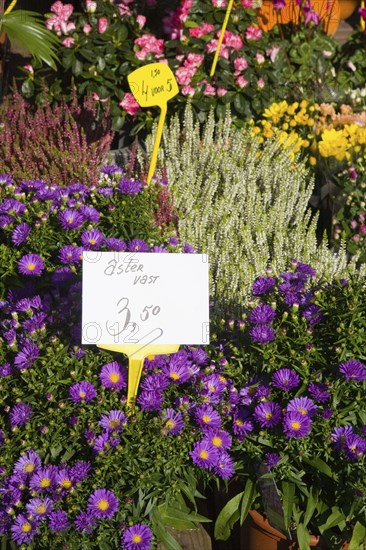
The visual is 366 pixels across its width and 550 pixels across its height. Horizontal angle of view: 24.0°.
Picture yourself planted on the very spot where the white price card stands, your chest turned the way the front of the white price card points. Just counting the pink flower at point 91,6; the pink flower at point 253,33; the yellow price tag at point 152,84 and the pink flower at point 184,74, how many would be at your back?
4

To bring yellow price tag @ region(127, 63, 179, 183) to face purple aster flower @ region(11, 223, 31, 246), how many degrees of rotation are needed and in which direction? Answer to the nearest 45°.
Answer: approximately 45° to its right

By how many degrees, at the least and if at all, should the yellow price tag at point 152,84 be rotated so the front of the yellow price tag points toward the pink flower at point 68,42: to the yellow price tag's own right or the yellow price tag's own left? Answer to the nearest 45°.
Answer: approximately 180°

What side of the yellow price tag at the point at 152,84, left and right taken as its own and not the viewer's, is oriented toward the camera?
front

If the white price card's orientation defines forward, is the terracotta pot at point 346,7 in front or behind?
behind

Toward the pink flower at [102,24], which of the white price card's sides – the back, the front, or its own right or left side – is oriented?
back

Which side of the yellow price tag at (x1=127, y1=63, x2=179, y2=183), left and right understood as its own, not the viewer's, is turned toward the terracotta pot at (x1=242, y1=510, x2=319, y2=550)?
front

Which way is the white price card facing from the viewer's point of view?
toward the camera

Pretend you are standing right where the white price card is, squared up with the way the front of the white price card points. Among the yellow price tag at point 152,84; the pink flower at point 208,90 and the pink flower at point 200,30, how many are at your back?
3

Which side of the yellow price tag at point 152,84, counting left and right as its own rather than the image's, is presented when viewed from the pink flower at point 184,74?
back

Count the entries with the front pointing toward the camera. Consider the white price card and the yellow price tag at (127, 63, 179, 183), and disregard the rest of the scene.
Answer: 2
